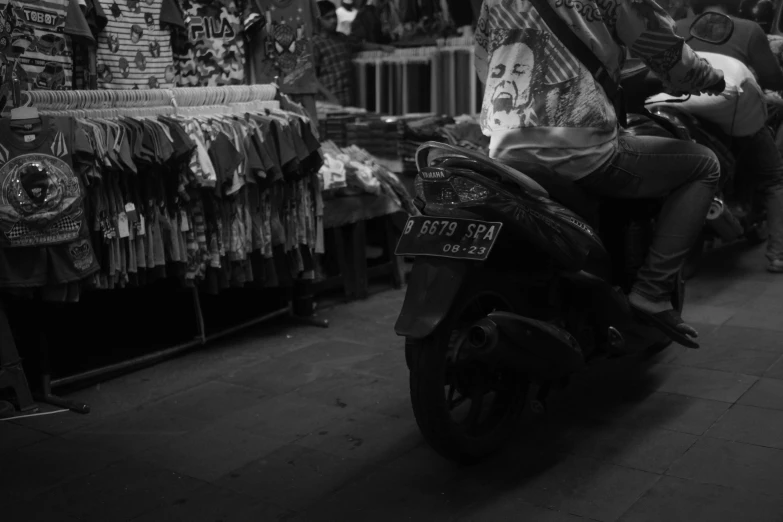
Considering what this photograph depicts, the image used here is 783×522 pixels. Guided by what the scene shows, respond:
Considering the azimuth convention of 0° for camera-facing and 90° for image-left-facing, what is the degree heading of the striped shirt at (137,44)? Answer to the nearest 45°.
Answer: approximately 0°

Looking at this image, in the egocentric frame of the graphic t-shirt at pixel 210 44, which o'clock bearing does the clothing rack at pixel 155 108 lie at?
The clothing rack is roughly at 1 o'clock from the graphic t-shirt.

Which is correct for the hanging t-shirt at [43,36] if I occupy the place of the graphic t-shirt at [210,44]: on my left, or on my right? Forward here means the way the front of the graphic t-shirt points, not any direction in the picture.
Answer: on my right

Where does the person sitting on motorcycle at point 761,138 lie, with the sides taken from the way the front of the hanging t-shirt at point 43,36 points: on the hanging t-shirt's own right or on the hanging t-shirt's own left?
on the hanging t-shirt's own left

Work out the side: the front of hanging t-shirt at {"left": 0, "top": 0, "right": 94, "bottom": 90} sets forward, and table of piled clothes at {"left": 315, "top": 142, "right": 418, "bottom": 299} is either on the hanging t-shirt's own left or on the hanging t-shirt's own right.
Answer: on the hanging t-shirt's own left

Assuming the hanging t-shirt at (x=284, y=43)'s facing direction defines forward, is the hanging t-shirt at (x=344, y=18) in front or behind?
behind

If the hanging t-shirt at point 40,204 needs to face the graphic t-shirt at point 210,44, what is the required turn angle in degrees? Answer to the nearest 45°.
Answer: approximately 135° to its left

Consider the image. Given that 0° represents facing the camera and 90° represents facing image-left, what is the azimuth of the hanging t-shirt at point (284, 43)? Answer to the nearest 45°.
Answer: approximately 0°

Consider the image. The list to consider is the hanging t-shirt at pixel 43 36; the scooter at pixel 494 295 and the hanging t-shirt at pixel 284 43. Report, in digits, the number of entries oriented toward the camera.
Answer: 2

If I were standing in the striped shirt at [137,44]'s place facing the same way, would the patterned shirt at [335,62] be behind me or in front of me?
behind
